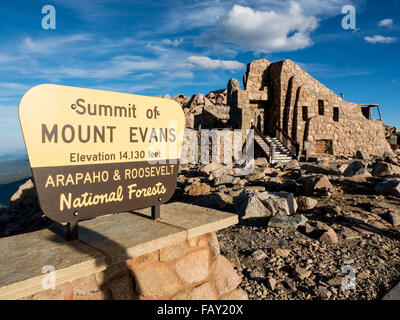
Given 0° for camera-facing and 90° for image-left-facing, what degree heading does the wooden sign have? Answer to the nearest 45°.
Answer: approximately 315°

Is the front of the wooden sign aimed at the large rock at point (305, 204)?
no

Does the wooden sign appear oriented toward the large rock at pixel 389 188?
no

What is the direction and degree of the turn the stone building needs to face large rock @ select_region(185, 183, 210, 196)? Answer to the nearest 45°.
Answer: approximately 45° to its left

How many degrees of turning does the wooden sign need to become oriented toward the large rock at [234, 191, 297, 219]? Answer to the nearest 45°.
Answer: approximately 90° to its left

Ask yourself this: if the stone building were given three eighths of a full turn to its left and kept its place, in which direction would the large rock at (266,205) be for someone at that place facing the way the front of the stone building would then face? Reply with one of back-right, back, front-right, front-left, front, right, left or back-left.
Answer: right

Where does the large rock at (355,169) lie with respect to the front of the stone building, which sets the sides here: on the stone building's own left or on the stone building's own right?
on the stone building's own left

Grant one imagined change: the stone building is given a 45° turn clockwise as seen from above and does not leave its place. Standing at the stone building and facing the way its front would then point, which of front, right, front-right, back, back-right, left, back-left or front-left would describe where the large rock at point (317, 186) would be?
left

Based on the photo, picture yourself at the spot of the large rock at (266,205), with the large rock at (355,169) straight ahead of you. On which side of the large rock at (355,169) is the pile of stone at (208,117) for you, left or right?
left

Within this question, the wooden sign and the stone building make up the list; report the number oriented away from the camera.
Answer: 0

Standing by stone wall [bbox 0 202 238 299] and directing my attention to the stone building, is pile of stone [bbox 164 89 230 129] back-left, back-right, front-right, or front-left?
front-left

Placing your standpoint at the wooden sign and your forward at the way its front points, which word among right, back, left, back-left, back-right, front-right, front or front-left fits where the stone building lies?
left

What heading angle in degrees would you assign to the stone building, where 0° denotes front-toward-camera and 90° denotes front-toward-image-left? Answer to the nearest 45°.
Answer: approximately 45°
